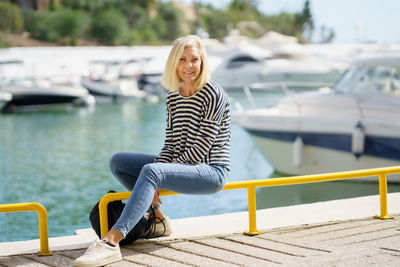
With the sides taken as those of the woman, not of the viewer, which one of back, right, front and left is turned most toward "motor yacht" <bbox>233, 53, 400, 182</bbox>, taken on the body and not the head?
back

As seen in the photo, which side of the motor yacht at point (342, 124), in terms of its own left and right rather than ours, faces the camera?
left

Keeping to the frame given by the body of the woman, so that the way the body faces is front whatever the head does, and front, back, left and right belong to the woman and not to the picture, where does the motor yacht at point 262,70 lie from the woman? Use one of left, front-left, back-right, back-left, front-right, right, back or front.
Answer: back-right

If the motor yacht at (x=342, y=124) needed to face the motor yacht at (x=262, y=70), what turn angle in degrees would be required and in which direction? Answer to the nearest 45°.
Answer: approximately 90° to its right
